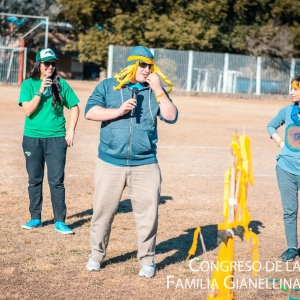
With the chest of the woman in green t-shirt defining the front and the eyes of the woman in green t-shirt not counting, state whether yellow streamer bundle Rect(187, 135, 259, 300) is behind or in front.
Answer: in front

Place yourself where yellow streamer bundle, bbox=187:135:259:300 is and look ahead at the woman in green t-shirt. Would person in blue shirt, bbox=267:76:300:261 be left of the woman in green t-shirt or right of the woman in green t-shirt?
right

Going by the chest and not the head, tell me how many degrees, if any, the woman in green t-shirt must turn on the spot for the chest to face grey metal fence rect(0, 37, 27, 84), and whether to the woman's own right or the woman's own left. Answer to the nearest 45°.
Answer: approximately 180°

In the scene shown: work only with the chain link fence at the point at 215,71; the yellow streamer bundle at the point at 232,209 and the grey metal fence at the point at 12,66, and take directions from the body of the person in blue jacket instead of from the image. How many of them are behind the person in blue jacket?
2

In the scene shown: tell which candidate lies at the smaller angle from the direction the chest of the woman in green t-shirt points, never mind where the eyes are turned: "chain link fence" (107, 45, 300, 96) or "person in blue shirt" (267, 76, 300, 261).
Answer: the person in blue shirt

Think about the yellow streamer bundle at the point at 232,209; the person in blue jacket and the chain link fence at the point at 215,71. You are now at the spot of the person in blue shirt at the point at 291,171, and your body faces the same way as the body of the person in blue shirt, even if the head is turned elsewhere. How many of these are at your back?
1

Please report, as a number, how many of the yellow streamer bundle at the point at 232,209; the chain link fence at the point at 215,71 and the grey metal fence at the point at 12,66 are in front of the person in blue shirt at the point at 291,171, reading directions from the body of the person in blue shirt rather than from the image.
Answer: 1

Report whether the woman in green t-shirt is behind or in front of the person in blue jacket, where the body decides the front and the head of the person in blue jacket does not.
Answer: behind

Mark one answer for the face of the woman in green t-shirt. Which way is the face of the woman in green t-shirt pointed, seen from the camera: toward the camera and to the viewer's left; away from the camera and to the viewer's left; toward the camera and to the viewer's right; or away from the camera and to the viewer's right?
toward the camera and to the viewer's right

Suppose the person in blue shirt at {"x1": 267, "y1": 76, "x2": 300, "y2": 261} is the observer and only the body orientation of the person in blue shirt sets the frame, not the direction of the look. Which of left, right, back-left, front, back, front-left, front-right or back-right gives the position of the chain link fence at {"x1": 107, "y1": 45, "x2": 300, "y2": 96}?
back

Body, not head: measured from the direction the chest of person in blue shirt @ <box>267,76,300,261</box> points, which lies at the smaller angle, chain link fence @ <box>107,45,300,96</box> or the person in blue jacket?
the person in blue jacket

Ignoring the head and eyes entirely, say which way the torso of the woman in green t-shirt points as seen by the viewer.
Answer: toward the camera

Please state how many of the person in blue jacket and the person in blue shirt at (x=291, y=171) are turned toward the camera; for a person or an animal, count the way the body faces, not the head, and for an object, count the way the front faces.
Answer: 2

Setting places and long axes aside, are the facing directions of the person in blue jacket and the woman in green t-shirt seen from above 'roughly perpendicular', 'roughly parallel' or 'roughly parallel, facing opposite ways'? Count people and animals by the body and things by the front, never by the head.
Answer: roughly parallel

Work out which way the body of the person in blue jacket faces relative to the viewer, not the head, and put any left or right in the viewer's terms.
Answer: facing the viewer

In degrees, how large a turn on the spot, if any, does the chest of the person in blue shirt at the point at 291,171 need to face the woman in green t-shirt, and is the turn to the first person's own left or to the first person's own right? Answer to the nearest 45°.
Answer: approximately 90° to the first person's own right
